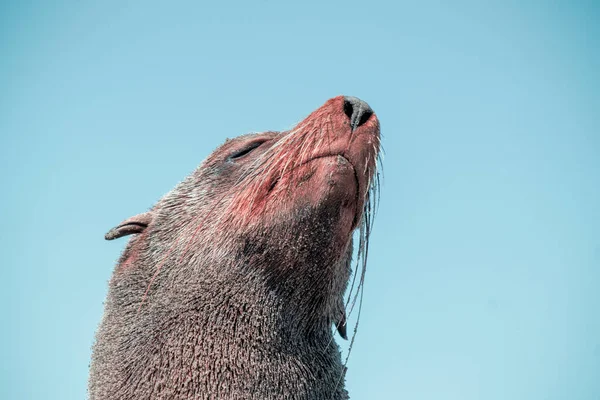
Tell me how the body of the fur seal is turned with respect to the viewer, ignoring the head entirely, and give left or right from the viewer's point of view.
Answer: facing the viewer and to the right of the viewer
